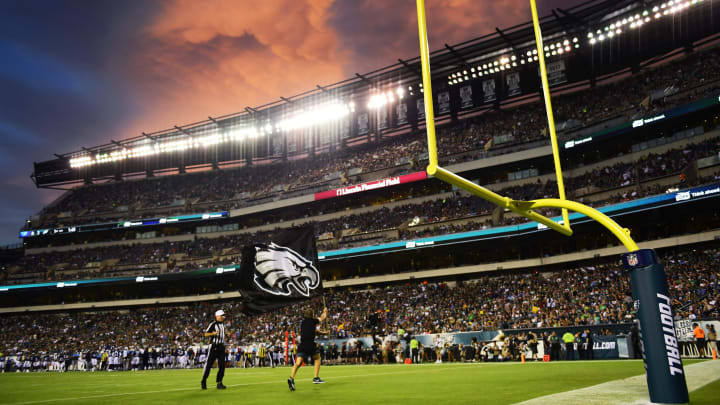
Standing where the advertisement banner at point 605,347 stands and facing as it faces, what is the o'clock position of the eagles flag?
The eagles flag is roughly at 1 o'clock from the advertisement banner.

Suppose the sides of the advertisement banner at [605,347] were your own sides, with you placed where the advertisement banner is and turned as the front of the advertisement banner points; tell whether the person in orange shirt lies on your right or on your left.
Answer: on your left

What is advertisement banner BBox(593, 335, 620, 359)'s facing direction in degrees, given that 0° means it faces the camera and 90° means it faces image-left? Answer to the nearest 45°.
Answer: approximately 0°

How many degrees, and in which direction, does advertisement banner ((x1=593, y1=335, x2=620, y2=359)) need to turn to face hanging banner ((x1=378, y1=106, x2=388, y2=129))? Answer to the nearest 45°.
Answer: approximately 135° to its right

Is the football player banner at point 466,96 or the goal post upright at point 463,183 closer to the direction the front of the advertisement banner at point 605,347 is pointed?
the goal post upright

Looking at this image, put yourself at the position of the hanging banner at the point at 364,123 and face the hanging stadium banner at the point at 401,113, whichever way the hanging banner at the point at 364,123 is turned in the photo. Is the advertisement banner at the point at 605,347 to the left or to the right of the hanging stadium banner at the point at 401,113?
right

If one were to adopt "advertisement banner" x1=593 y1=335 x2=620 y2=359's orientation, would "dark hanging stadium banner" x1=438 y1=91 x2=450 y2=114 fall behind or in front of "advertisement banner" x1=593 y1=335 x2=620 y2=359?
behind

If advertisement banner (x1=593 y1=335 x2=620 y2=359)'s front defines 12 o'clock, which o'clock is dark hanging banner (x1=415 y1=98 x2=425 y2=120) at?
dark hanging banner (x1=415 y1=98 x2=425 y2=120) is roughly at 5 o'clock from advertisement banner (x1=593 y1=335 x2=620 y2=359).

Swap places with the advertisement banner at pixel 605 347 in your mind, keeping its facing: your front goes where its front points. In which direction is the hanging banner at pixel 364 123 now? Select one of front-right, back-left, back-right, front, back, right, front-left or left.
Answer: back-right

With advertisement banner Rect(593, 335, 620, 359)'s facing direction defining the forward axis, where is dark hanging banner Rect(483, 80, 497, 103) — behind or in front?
behind

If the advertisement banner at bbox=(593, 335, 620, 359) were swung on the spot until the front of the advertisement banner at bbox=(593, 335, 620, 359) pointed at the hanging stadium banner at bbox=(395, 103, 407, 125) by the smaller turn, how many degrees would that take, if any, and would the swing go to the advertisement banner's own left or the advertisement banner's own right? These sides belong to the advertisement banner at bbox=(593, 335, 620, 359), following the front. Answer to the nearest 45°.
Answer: approximately 135° to the advertisement banner's own right

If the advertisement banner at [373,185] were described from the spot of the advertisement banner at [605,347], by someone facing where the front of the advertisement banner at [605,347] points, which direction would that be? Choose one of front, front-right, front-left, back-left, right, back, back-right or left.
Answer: back-right

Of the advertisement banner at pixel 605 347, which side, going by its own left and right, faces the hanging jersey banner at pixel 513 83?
back
